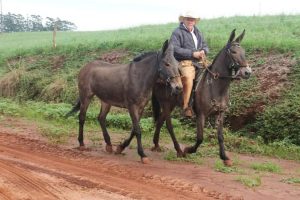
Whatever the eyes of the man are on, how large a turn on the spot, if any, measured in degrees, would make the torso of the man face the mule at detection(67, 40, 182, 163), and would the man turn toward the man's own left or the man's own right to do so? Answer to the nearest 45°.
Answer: approximately 135° to the man's own right

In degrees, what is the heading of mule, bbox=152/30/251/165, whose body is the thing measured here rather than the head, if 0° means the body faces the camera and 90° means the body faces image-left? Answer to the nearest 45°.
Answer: approximately 315°
